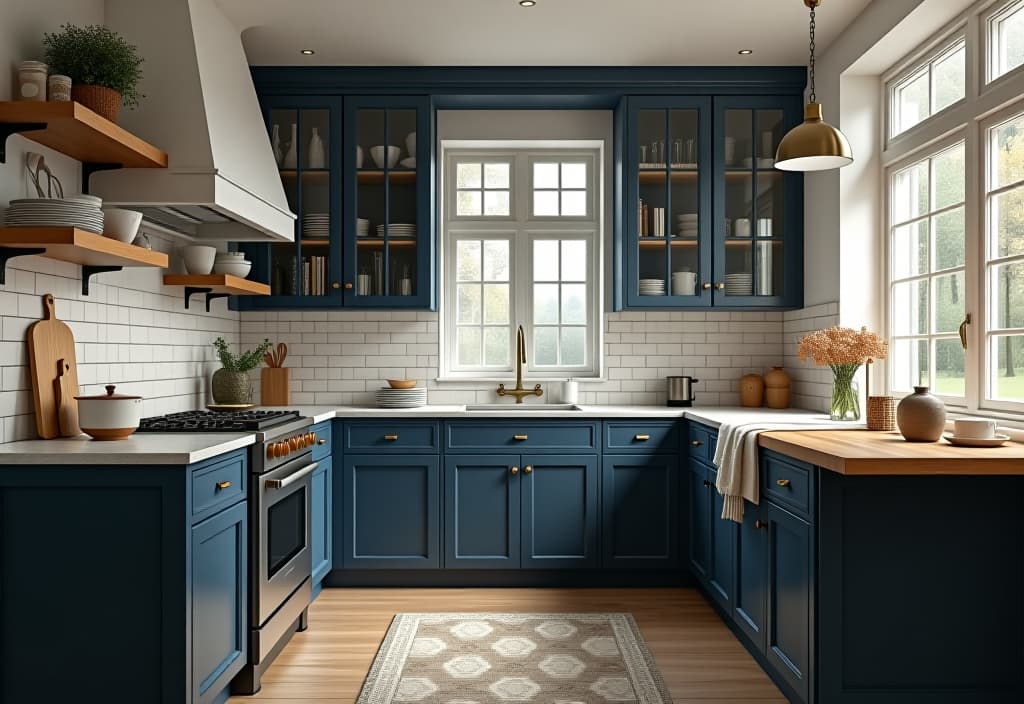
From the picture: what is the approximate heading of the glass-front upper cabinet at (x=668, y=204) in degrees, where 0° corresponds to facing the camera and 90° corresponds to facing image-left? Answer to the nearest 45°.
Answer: approximately 0°

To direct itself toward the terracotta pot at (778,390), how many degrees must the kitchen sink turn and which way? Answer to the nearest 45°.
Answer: approximately 90° to its left

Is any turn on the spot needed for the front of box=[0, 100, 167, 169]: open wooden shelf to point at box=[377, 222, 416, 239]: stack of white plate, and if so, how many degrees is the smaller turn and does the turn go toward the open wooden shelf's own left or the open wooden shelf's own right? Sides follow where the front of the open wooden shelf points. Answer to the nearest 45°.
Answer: approximately 90° to the open wooden shelf's own left

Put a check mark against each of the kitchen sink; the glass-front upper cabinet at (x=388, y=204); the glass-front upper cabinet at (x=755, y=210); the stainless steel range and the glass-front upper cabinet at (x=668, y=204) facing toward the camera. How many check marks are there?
4

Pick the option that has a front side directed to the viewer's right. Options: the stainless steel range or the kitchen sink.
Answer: the stainless steel range

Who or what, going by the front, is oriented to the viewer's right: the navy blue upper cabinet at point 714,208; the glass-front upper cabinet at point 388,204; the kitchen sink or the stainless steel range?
the stainless steel range

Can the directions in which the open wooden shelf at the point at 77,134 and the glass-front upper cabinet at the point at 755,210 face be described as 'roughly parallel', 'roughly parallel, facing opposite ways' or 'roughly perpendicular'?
roughly perpendicular

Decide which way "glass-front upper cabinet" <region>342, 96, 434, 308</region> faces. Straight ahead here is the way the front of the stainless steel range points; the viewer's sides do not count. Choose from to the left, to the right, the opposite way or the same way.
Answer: to the right
